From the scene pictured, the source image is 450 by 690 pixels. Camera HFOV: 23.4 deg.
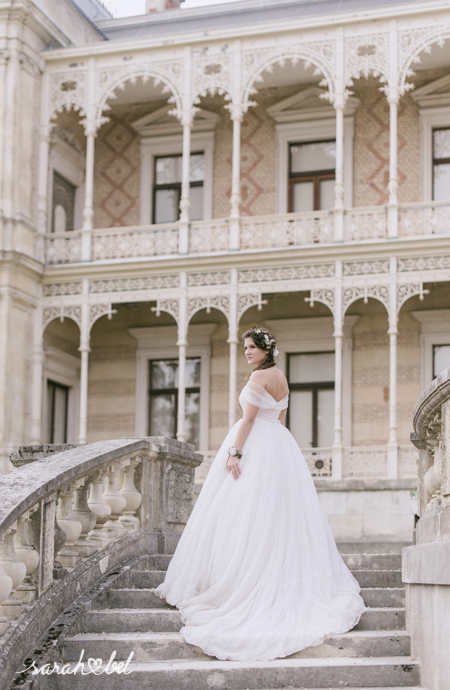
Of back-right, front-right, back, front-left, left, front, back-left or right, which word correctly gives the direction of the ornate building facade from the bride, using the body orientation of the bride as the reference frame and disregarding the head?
front-right

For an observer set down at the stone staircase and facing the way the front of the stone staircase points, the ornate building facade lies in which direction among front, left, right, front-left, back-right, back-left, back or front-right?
back

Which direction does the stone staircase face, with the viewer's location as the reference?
facing the viewer

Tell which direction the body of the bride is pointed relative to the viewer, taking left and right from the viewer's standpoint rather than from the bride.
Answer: facing away from the viewer and to the left of the viewer
